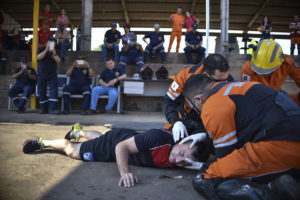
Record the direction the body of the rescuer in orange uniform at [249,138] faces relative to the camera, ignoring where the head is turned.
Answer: to the viewer's left

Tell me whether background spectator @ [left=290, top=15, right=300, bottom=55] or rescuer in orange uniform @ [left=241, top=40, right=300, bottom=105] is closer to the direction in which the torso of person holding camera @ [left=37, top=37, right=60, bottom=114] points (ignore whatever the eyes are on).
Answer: the rescuer in orange uniform

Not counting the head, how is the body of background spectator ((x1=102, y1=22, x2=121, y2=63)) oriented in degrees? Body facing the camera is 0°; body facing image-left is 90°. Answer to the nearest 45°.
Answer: approximately 0°

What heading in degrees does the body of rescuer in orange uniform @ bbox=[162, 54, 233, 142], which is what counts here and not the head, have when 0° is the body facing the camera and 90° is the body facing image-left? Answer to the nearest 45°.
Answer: approximately 315°

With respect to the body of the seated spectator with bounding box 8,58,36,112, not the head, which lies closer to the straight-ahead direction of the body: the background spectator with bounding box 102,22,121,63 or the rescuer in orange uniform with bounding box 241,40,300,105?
the rescuer in orange uniform

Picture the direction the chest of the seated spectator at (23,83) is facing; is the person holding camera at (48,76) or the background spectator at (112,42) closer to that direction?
the person holding camera
